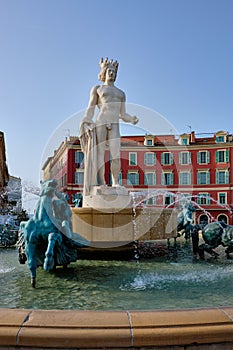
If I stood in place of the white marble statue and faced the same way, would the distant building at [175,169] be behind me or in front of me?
behind

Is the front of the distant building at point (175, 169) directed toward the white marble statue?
yes

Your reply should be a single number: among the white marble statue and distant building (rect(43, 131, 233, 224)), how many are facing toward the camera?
2

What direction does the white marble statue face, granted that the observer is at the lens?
facing the viewer

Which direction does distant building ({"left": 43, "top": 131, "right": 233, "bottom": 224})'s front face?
toward the camera
